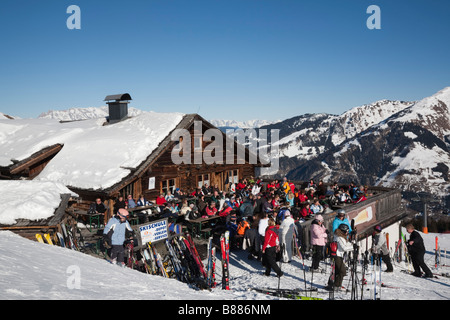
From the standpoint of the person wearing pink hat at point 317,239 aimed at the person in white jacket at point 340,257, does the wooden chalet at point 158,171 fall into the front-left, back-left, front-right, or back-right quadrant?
back-right

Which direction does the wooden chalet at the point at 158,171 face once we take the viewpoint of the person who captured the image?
facing the viewer and to the right of the viewer

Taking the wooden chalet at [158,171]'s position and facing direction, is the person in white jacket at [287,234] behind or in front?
in front
